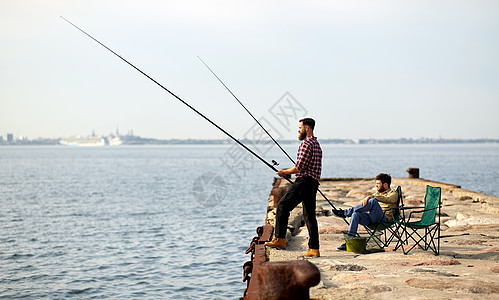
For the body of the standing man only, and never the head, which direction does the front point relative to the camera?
to the viewer's left

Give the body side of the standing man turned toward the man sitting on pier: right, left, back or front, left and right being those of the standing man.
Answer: back

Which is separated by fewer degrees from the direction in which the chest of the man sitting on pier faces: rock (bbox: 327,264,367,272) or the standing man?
the standing man

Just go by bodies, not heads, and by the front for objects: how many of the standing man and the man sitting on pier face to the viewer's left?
2

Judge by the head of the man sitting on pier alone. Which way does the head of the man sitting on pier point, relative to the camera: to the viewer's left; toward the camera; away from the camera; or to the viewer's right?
to the viewer's left

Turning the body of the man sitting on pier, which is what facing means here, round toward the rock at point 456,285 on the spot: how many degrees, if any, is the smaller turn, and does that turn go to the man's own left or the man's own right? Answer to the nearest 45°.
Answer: approximately 135° to the man's own left

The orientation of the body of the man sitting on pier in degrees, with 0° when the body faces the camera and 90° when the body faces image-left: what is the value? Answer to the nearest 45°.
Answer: approximately 90°

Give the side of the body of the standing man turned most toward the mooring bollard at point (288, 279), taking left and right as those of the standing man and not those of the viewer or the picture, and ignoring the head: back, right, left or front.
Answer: left

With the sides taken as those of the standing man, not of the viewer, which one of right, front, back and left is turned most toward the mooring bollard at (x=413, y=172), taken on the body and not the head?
right

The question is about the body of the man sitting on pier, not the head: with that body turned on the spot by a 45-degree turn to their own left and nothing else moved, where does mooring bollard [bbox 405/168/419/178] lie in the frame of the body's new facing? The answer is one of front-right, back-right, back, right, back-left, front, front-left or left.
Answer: back-right

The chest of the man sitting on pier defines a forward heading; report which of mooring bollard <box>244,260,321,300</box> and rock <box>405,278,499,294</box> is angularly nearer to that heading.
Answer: the mooring bollard
